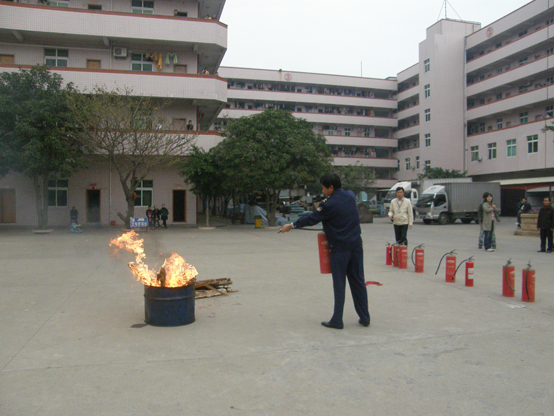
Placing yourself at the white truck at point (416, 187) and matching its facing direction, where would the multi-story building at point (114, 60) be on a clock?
The multi-story building is roughly at 12 o'clock from the white truck.

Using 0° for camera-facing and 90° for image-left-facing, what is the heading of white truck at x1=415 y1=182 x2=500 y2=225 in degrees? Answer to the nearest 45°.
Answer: approximately 45°

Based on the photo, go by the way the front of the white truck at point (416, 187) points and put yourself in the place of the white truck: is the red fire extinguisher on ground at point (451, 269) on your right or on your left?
on your left

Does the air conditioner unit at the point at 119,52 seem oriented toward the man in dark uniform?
yes

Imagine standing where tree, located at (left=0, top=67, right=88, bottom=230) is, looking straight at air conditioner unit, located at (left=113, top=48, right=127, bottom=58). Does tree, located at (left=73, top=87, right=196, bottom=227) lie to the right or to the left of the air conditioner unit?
right

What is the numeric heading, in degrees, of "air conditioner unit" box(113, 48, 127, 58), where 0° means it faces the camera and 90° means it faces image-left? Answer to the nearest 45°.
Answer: approximately 0°

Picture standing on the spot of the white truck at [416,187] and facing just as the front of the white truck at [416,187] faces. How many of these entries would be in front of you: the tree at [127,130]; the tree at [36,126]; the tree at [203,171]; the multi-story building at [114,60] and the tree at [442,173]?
4

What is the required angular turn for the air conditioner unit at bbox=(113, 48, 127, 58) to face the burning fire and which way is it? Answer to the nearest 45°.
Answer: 0° — it already faces it

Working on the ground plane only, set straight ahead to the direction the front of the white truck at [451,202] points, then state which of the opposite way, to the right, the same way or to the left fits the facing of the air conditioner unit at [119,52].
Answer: to the left

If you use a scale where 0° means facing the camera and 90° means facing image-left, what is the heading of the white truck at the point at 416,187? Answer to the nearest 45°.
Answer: approximately 45°

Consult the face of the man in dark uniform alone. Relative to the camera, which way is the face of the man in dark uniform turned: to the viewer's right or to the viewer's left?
to the viewer's left
